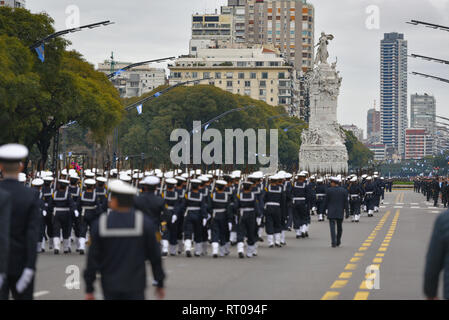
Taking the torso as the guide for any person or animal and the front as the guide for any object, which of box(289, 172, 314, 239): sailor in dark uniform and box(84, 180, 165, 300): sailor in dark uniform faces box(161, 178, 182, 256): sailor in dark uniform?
box(84, 180, 165, 300): sailor in dark uniform

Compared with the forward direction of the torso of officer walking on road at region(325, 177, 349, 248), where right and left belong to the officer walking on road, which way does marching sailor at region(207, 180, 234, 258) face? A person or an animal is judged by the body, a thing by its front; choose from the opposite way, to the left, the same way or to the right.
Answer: the same way

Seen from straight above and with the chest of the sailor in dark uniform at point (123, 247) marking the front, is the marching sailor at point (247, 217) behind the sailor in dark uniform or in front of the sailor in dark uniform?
in front

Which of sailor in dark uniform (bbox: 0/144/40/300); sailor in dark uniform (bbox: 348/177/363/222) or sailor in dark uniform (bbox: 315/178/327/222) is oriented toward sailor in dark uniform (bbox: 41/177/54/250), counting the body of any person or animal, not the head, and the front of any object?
sailor in dark uniform (bbox: 0/144/40/300)

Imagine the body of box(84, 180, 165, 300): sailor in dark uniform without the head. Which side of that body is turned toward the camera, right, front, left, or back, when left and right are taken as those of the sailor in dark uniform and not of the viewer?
back

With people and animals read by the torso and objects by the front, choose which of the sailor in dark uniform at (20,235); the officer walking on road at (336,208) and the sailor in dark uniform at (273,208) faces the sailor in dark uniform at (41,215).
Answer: the sailor in dark uniform at (20,235)

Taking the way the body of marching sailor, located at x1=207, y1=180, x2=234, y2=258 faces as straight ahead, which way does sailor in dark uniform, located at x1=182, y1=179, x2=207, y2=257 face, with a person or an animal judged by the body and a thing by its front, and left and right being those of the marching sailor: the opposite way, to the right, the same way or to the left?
the same way
